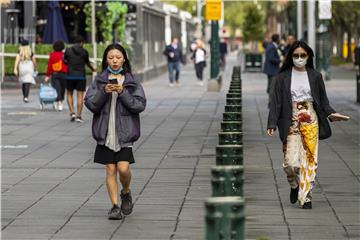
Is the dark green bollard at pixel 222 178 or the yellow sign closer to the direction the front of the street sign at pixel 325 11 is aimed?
the dark green bollard

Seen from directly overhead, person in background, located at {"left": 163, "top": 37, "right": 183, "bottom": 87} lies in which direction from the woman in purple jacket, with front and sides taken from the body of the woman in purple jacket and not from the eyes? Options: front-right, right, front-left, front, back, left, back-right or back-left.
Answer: back

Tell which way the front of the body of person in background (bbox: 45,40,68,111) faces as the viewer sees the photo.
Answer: away from the camera

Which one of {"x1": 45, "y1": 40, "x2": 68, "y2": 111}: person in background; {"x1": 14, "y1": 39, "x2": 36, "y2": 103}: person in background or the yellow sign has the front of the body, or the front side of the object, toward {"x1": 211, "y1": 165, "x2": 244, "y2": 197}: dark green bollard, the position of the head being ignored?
the yellow sign

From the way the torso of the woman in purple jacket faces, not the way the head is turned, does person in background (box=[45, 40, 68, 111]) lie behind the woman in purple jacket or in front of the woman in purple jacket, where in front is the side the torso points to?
behind

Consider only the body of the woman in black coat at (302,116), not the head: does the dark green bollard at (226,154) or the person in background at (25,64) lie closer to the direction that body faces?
the dark green bollard

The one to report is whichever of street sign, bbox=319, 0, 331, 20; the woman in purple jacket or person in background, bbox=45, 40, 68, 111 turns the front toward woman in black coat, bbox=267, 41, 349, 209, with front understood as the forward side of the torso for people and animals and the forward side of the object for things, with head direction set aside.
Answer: the street sign
